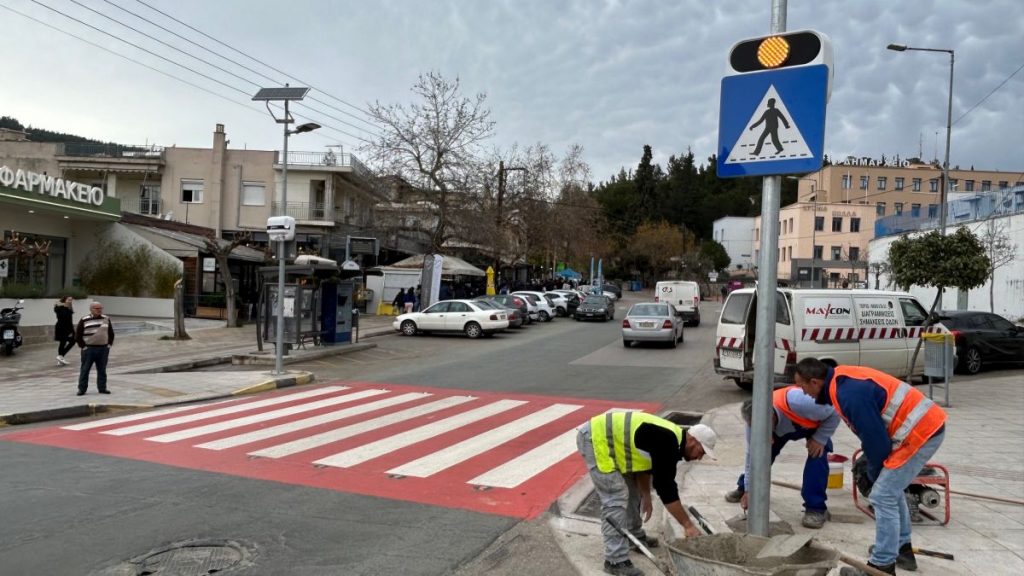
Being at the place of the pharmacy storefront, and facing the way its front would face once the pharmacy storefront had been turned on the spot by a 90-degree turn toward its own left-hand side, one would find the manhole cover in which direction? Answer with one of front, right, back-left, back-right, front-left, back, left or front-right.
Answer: back-right

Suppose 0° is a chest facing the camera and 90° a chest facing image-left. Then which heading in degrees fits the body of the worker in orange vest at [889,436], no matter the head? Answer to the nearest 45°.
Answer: approximately 90°

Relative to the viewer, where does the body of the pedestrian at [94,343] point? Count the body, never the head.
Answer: toward the camera

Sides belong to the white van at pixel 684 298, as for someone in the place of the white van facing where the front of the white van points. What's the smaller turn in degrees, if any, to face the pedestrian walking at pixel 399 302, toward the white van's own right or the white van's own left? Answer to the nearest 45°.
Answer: approximately 90° to the white van's own left

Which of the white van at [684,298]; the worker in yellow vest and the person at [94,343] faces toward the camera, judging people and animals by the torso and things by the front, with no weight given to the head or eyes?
the person

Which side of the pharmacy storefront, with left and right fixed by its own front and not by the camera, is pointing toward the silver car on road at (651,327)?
front

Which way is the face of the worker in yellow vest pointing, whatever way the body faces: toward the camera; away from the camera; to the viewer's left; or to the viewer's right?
to the viewer's right

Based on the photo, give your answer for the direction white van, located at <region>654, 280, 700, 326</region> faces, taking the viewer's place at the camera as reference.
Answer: facing away from the viewer

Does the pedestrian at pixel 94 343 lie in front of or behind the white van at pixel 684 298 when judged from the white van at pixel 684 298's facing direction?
behind

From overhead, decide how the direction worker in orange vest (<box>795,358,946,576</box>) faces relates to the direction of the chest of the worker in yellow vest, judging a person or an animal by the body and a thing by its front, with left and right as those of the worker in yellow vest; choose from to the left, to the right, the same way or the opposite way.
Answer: the opposite way

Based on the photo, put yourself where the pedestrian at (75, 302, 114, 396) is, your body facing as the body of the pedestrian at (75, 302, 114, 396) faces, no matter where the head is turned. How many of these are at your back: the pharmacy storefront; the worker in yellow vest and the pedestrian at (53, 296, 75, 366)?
2

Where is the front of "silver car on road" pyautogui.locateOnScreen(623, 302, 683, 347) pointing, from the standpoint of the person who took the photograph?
facing away from the viewer

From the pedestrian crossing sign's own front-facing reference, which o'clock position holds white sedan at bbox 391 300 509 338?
The white sedan is roughly at 5 o'clock from the pedestrian crossing sign.

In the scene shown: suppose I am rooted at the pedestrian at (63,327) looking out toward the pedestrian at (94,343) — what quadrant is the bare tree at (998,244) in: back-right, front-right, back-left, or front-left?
front-left

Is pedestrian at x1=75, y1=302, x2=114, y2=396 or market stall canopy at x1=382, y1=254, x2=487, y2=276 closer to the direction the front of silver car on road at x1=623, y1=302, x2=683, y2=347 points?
the market stall canopy

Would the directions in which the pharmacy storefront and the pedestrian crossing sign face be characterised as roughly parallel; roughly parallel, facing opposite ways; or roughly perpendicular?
roughly perpendicular

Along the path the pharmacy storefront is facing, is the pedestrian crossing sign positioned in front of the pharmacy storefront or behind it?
in front
